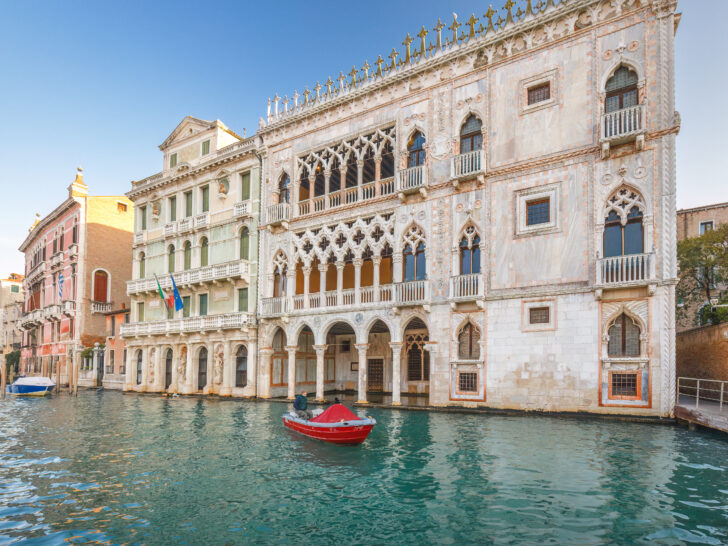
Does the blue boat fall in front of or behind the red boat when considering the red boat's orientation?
behind

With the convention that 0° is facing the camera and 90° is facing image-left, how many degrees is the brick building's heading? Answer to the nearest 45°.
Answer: approximately 45°

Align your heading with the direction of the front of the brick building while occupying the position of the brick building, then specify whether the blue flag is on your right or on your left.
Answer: on your left

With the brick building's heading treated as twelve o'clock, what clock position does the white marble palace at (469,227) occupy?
The white marble palace is roughly at 10 o'clock from the brick building.

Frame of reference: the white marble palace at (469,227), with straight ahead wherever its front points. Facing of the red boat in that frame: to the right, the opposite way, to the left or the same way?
to the left

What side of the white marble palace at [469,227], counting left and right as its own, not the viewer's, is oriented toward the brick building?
right

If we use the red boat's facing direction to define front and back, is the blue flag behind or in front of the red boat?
behind

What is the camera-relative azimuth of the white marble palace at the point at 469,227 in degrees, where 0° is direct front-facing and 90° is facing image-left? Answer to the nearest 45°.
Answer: approximately 45°
